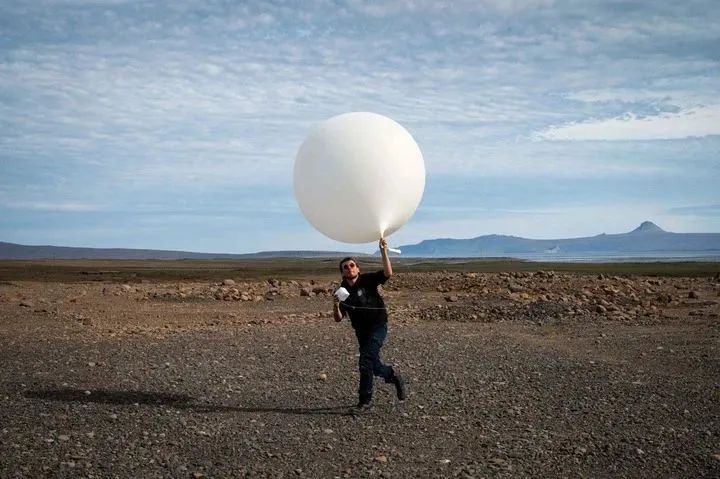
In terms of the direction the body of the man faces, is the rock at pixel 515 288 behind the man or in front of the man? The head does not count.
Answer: behind

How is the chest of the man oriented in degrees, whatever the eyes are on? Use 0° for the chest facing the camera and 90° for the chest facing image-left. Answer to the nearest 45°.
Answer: approximately 45°
